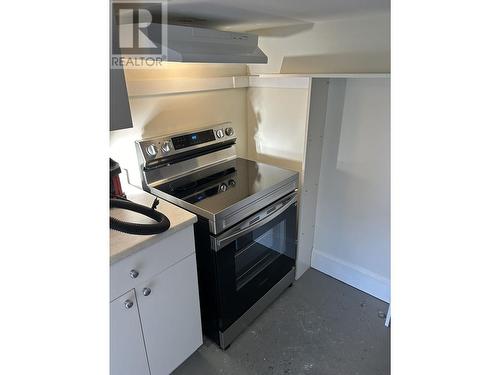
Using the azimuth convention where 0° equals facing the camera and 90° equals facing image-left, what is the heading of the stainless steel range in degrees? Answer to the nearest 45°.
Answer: approximately 315°

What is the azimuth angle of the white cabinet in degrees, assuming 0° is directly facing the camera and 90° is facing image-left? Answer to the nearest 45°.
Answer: approximately 315°

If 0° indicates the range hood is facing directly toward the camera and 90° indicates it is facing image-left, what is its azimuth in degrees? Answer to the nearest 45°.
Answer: approximately 315°

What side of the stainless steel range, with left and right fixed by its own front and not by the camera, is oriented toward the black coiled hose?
right
